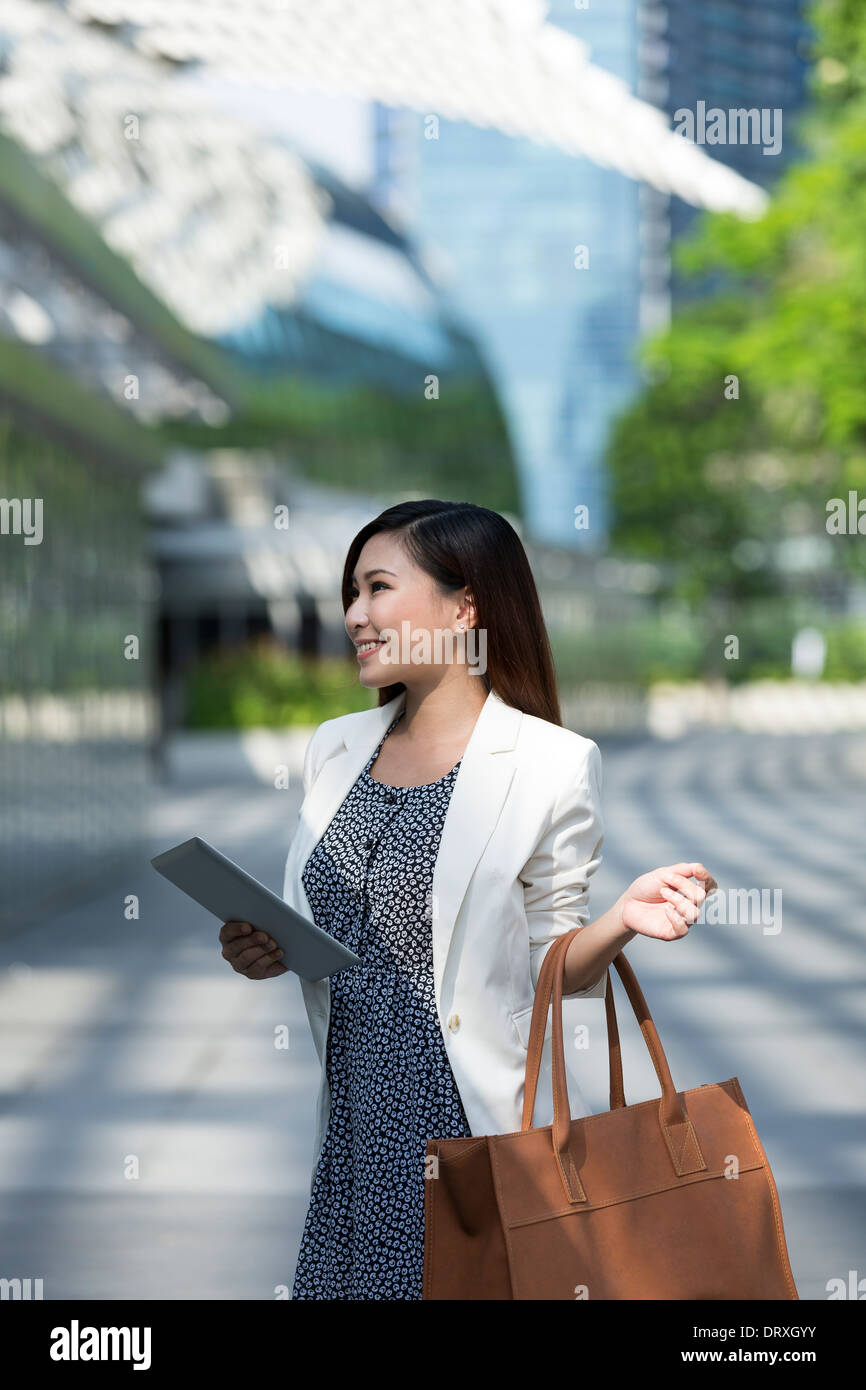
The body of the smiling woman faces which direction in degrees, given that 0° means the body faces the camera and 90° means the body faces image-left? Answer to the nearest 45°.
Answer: approximately 45°

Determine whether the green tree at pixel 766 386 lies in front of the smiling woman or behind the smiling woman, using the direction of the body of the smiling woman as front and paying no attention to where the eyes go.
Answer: behind
